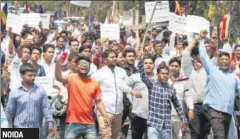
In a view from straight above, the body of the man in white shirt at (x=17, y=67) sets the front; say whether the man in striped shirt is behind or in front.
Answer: in front

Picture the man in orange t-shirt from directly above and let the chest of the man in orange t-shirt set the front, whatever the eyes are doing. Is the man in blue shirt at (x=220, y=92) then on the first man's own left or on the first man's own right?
on the first man's own left

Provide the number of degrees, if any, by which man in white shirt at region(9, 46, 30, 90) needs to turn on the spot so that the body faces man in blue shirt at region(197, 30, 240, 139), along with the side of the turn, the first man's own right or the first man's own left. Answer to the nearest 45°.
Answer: approximately 45° to the first man's own left

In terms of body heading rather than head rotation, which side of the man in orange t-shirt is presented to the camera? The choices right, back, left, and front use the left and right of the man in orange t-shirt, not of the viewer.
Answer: front

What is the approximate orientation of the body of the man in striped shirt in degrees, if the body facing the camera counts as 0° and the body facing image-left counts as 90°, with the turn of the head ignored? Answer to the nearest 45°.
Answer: approximately 0°

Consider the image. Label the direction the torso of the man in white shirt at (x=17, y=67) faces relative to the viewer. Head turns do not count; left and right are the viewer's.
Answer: facing the viewer and to the right of the viewer

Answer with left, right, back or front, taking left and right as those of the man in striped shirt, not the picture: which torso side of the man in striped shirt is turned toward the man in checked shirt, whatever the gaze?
left

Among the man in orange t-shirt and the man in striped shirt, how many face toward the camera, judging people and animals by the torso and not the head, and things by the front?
2
